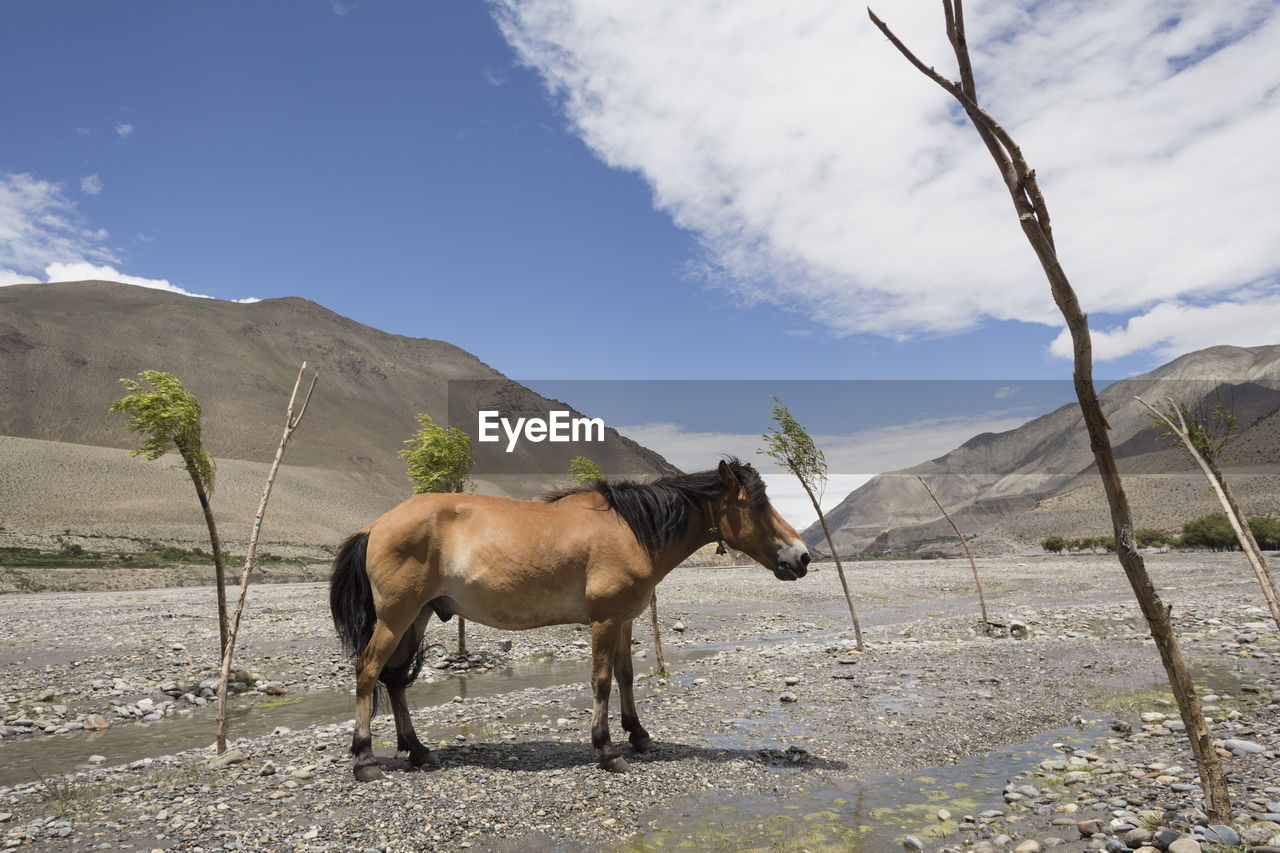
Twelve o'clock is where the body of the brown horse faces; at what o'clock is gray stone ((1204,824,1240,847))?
The gray stone is roughly at 1 o'clock from the brown horse.

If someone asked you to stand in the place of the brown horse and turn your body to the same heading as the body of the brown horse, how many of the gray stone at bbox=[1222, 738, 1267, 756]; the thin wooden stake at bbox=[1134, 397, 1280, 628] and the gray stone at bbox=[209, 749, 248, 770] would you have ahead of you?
2

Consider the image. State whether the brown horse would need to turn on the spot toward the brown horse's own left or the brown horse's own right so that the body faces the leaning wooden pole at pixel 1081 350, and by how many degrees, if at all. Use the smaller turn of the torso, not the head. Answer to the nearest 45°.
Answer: approximately 45° to the brown horse's own right

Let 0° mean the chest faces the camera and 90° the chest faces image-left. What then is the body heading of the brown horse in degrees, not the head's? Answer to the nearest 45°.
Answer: approximately 270°

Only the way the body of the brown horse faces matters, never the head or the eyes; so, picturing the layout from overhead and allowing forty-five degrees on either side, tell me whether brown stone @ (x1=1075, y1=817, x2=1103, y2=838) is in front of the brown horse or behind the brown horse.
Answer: in front

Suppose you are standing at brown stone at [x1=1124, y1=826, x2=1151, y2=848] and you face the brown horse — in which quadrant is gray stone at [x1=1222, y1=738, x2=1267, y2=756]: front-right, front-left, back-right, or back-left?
back-right

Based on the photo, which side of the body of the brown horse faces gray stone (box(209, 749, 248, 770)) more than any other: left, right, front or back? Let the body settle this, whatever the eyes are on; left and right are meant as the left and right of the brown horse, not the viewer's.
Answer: back

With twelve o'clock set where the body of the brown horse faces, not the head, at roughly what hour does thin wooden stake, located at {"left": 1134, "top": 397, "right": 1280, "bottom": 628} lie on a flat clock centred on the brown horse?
The thin wooden stake is roughly at 12 o'clock from the brown horse.

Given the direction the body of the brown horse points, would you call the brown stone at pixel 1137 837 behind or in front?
in front

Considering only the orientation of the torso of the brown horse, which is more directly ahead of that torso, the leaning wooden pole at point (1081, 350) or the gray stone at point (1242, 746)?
the gray stone

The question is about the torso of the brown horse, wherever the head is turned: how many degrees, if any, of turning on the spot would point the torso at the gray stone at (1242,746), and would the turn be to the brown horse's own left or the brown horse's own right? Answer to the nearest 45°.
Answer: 0° — it already faces it
